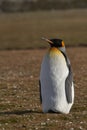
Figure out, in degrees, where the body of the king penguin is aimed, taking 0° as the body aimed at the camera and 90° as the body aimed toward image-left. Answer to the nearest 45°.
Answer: approximately 45°
